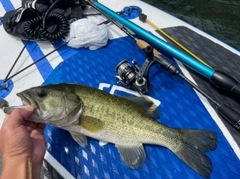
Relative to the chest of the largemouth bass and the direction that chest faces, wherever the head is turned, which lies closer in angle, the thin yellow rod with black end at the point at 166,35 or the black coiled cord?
the black coiled cord

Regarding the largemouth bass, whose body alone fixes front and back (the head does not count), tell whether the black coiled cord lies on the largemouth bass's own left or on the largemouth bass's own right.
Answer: on the largemouth bass's own right

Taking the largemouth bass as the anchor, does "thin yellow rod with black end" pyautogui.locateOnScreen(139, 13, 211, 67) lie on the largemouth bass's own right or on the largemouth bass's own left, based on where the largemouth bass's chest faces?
on the largemouth bass's own right

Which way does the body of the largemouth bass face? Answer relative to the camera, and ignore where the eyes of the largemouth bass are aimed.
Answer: to the viewer's left
